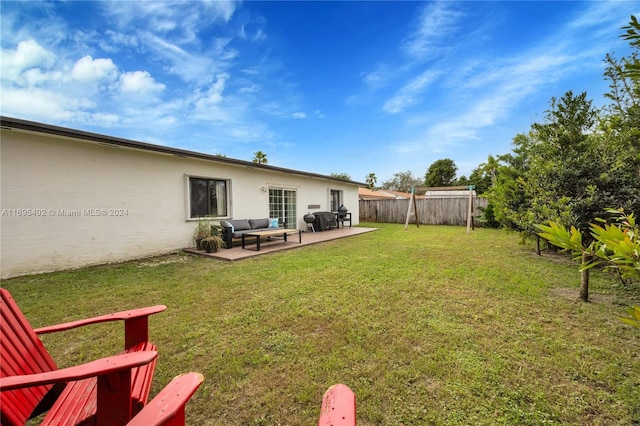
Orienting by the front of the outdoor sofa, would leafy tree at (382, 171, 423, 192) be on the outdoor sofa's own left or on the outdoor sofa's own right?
on the outdoor sofa's own left

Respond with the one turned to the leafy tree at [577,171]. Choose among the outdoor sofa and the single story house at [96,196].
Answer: the outdoor sofa

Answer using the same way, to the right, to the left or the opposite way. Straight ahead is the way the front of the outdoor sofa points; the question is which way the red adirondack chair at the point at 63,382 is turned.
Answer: to the left

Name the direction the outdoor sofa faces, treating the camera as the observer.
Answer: facing the viewer and to the right of the viewer

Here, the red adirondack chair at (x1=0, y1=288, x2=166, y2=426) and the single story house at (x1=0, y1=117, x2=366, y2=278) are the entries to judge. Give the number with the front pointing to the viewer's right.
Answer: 1
